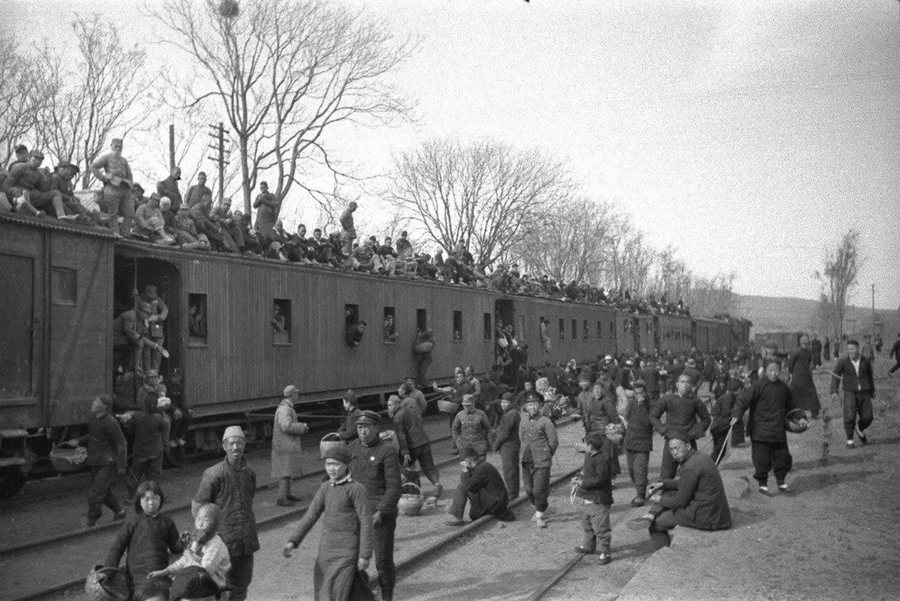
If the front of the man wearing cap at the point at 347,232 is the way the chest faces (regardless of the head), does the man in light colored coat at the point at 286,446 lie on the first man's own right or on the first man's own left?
on the first man's own right

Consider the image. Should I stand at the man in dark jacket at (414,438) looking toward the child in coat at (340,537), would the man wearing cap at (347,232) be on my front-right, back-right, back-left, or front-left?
back-right

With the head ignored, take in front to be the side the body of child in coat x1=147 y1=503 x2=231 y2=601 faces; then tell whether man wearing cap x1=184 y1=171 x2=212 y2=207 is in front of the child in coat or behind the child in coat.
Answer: behind

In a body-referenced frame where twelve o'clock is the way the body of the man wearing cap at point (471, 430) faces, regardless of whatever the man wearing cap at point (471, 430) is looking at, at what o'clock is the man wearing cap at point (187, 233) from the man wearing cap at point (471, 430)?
the man wearing cap at point (187, 233) is roughly at 4 o'clock from the man wearing cap at point (471, 430).

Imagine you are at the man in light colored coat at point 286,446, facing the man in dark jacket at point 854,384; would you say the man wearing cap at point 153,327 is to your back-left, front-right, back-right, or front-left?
back-left

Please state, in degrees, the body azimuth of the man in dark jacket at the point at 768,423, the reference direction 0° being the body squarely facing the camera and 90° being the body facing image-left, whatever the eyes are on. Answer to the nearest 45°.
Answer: approximately 0°

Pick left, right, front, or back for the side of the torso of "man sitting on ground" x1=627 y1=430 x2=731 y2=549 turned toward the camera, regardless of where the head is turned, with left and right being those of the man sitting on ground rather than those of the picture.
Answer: left

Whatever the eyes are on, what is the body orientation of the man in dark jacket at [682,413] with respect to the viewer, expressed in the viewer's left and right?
facing the viewer

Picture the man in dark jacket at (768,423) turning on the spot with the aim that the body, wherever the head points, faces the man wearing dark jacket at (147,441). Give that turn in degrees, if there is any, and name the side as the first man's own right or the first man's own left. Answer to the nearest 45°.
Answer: approximately 45° to the first man's own right

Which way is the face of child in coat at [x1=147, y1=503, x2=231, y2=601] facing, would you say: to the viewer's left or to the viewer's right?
to the viewer's left

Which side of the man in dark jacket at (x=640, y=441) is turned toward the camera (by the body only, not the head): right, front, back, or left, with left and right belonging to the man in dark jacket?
front

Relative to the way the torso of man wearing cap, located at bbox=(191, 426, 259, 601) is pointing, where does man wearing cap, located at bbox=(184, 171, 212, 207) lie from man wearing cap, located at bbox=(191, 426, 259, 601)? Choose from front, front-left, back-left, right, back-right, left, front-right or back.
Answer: back

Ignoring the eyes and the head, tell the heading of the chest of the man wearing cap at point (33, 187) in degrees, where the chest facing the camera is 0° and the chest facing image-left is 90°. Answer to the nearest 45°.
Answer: approximately 315°

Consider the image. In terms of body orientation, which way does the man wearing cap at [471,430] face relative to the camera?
toward the camera
